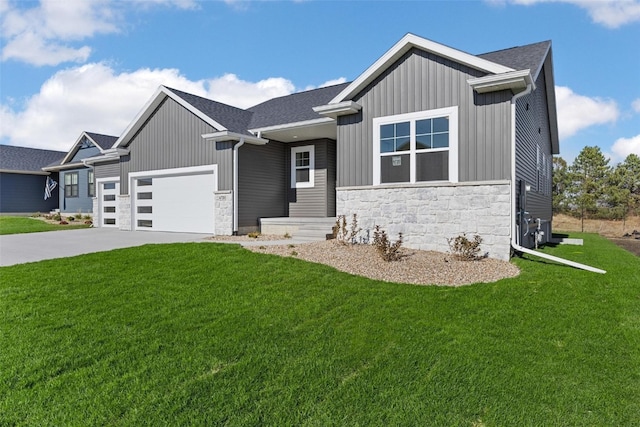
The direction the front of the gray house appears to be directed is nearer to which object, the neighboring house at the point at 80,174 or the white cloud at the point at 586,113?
the neighboring house

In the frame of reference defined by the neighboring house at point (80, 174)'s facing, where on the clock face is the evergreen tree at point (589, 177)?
The evergreen tree is roughly at 8 o'clock from the neighboring house.

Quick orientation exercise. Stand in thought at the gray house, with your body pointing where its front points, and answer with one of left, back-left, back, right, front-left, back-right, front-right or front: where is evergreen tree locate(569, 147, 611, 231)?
back

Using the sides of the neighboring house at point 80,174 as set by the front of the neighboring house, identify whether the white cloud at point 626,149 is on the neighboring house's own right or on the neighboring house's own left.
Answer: on the neighboring house's own left

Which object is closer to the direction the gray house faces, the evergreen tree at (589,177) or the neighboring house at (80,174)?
the neighboring house

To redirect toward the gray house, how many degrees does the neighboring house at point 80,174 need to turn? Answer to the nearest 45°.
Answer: approximately 45° to its left

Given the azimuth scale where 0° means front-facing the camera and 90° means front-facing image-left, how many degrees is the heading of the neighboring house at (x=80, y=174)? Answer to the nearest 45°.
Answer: approximately 45°

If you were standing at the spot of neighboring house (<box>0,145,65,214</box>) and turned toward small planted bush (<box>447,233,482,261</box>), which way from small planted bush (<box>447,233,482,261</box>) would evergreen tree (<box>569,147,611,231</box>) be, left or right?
left

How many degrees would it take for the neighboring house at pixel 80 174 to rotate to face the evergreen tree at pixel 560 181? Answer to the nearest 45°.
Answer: approximately 135° to its left
